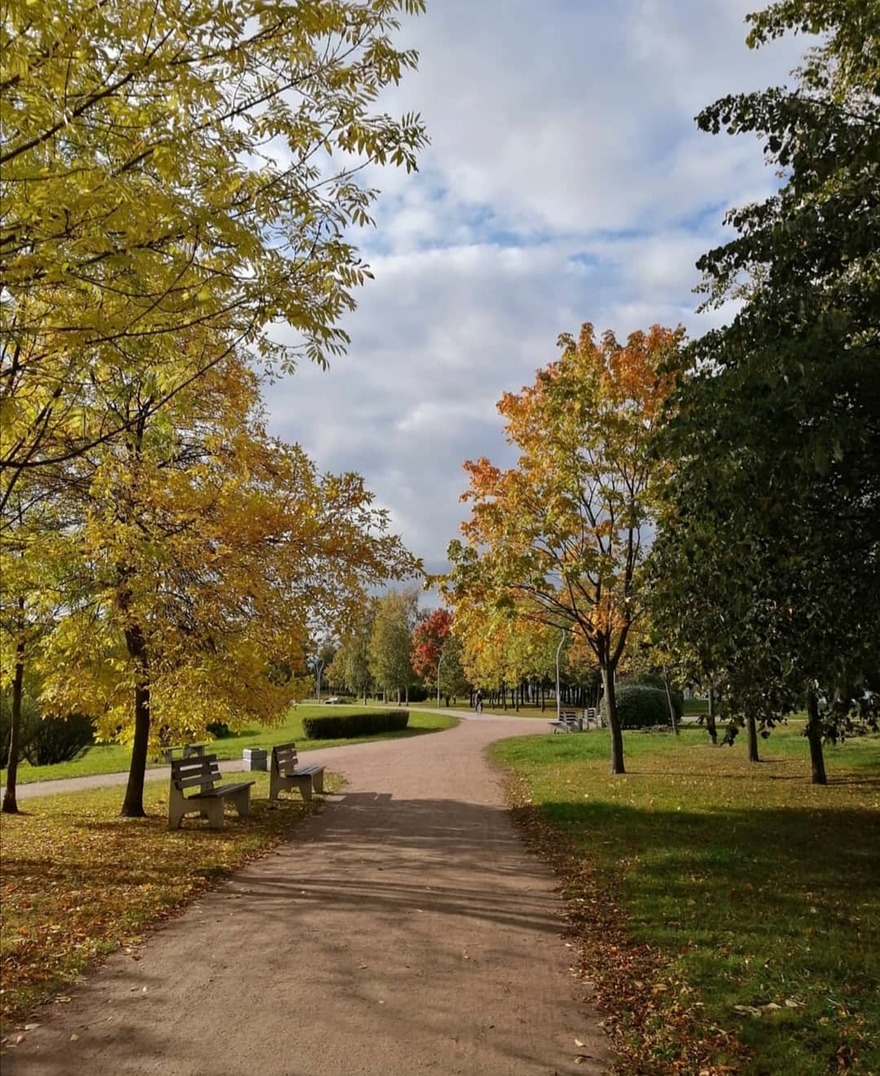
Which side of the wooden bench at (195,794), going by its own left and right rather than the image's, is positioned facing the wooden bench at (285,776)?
left

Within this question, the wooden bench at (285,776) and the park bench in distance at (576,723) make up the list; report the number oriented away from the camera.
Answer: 0

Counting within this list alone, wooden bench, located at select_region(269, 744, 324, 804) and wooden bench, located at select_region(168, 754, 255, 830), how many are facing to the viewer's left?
0

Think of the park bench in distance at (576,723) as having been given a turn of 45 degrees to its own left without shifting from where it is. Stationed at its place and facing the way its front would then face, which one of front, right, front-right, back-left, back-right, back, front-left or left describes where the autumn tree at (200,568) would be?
front

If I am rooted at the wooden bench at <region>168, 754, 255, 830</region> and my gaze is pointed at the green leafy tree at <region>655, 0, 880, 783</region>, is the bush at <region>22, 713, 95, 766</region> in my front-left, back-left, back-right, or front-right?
back-left

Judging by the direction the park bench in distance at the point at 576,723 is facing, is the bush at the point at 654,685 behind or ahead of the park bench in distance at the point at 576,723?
behind

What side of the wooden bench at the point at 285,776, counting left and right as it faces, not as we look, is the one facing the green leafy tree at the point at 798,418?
front

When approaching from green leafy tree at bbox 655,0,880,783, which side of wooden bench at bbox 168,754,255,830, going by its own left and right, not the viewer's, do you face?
front

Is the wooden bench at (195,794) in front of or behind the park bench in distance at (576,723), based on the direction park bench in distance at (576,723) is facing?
in front

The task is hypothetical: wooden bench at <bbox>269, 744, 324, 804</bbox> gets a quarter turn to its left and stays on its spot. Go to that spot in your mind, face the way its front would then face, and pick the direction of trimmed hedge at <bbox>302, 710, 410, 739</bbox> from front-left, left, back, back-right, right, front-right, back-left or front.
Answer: front-left

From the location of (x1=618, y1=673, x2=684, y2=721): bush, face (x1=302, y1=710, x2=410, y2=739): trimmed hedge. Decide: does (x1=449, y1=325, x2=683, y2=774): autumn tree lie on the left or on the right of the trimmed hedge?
left

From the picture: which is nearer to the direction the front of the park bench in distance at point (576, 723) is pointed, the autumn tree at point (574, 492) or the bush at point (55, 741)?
the bush

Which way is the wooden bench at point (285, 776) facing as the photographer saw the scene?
facing the viewer and to the right of the viewer

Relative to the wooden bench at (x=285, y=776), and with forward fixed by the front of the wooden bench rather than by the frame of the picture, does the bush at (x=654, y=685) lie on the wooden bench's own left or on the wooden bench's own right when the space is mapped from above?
on the wooden bench's own left

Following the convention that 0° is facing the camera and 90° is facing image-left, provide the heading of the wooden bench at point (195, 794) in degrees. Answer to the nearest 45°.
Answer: approximately 315°
